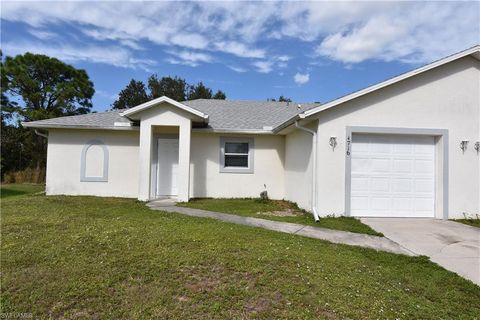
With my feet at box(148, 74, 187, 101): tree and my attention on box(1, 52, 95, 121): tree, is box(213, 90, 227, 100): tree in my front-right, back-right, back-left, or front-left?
back-left

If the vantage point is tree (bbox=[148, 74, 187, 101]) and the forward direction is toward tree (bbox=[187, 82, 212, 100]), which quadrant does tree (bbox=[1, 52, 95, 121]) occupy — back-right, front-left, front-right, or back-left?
back-right

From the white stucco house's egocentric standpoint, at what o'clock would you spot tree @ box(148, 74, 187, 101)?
The tree is roughly at 5 o'clock from the white stucco house.

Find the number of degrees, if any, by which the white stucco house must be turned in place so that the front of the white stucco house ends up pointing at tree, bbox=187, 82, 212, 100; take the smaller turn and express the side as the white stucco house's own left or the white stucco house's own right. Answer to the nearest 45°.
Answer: approximately 180°

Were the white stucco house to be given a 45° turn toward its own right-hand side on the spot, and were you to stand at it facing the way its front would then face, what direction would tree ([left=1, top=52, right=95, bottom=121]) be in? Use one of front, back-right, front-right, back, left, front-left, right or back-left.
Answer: right

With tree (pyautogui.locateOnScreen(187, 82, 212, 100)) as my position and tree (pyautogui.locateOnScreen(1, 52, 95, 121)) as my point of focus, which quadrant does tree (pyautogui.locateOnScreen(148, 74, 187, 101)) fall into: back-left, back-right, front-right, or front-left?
front-right

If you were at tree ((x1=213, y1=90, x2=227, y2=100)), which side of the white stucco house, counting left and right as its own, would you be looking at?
back

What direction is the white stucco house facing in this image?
toward the camera

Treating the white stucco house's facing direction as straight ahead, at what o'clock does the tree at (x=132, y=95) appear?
The tree is roughly at 5 o'clock from the white stucco house.
